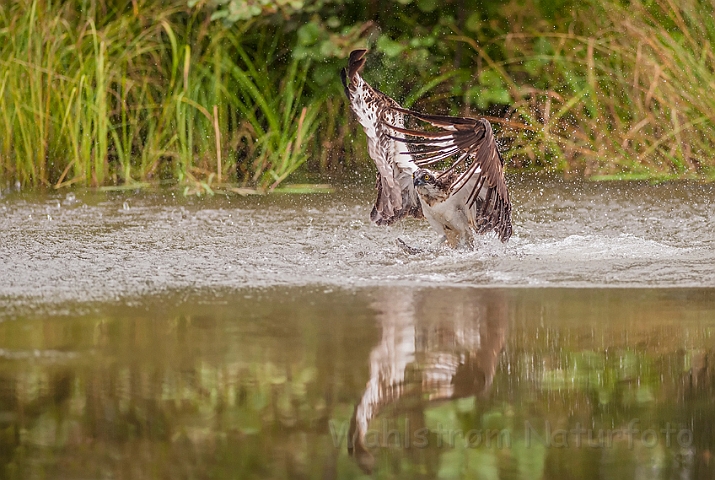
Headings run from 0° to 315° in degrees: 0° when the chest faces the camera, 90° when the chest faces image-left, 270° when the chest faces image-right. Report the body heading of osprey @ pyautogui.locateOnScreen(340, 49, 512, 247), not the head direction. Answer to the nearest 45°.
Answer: approximately 45°
